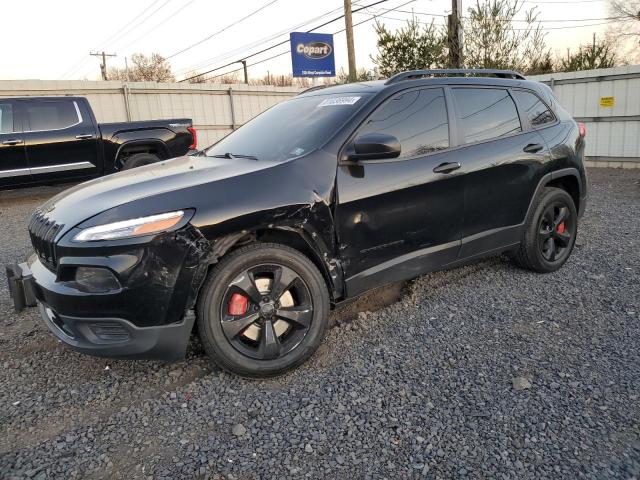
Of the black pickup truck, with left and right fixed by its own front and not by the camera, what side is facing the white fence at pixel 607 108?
back

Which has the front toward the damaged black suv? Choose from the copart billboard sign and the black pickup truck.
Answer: the copart billboard sign

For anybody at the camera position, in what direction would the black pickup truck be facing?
facing to the left of the viewer

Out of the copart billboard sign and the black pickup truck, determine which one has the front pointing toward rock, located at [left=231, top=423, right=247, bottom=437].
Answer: the copart billboard sign

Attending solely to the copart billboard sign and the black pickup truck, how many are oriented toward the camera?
1

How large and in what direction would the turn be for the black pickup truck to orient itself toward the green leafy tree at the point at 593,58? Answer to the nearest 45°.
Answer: approximately 180°

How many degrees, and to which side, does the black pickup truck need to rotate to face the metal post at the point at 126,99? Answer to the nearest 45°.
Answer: approximately 90° to its right

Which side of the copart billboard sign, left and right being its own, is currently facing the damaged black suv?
front

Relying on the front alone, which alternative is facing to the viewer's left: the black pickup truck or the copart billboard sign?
the black pickup truck

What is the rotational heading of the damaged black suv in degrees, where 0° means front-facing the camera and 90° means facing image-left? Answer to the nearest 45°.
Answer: approximately 45°

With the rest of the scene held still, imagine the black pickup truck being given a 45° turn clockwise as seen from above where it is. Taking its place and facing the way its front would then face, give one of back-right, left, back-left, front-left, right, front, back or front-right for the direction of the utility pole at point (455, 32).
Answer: back-right

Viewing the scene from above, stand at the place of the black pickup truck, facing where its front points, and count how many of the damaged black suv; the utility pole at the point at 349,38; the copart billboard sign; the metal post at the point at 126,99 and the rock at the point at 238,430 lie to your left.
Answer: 2

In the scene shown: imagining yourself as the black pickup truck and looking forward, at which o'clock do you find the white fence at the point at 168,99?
The white fence is roughly at 4 o'clock from the black pickup truck.

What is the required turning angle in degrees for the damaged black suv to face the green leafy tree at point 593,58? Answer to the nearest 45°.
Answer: approximately 180°
